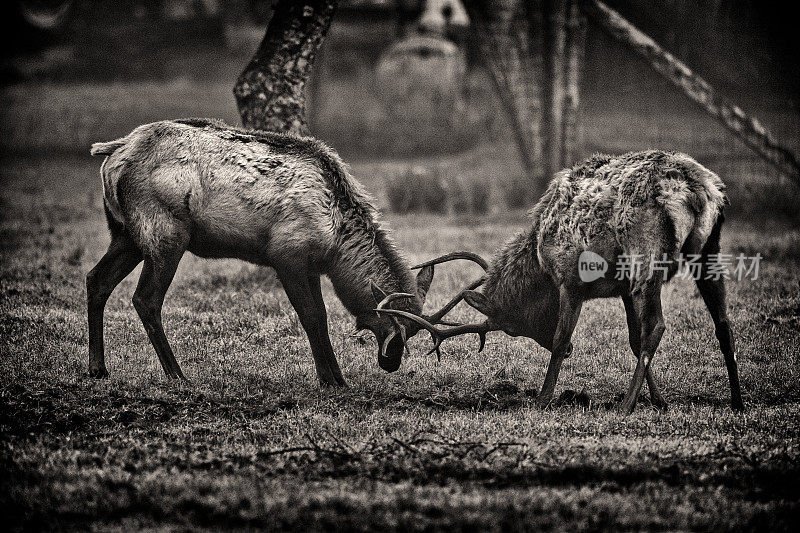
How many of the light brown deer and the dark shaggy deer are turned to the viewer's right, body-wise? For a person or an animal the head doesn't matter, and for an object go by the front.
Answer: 1

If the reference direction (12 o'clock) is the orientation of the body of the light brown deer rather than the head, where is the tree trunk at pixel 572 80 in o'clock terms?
The tree trunk is roughly at 10 o'clock from the light brown deer.

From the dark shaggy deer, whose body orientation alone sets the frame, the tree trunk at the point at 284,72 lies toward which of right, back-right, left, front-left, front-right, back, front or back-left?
front

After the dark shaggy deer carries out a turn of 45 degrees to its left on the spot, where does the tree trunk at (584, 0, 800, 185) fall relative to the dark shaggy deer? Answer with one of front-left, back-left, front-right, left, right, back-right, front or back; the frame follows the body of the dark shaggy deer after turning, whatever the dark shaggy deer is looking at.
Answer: right

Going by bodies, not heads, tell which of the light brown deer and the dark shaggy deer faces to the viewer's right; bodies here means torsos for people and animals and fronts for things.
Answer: the light brown deer

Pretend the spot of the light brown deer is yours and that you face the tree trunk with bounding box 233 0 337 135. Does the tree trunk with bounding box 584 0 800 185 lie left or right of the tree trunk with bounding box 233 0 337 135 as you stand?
right

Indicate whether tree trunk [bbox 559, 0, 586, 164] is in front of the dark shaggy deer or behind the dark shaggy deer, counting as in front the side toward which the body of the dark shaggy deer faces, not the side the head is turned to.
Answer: in front

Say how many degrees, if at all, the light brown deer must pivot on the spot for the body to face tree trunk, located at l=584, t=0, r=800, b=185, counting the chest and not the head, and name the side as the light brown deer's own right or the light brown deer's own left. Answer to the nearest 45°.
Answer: approximately 45° to the light brown deer's own left

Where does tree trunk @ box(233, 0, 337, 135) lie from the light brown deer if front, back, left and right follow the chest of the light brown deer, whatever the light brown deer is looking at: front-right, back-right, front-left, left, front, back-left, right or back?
left

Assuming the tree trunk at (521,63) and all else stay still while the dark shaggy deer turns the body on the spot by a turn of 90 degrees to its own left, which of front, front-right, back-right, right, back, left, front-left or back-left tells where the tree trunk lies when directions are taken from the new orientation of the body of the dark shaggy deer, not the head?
back-right

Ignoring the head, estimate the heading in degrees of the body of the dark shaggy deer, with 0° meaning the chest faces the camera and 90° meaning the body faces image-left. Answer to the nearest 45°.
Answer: approximately 135°

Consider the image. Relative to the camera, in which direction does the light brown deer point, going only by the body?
to the viewer's right
